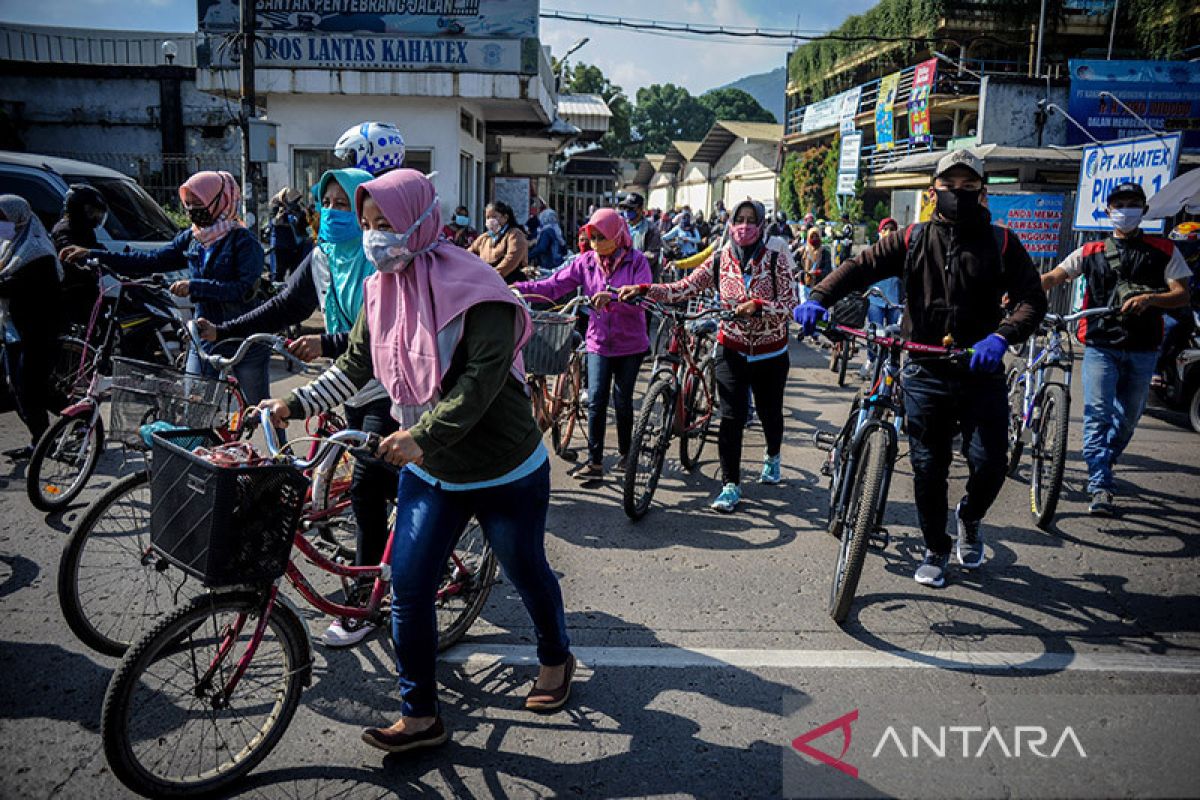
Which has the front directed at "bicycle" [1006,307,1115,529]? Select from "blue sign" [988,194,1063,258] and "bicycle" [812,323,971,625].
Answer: the blue sign

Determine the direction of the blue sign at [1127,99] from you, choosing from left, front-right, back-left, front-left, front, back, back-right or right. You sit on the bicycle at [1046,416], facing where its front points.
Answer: back

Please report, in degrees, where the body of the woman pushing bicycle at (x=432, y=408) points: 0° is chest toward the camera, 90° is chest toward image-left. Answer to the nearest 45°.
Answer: approximately 45°

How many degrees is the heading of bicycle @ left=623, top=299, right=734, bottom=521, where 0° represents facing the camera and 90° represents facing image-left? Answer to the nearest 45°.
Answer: approximately 45°

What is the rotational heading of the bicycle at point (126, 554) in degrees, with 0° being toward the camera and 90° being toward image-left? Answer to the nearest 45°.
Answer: approximately 45°

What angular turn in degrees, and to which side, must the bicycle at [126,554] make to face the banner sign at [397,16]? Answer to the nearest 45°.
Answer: approximately 135° to its right

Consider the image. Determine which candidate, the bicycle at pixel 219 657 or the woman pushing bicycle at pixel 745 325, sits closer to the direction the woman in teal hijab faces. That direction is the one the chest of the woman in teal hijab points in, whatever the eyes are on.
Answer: the bicycle

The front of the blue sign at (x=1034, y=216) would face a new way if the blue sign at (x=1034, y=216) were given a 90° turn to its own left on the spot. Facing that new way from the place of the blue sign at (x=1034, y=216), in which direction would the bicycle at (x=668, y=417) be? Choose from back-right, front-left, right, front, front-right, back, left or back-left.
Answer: right

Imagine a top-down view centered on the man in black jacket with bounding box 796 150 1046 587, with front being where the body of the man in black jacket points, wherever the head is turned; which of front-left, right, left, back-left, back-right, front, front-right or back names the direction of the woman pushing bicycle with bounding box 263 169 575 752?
front-right

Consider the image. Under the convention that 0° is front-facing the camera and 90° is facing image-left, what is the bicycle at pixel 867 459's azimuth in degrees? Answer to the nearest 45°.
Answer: approximately 0°

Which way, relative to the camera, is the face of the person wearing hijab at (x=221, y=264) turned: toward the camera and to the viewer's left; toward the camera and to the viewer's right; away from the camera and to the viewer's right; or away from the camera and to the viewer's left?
toward the camera and to the viewer's left

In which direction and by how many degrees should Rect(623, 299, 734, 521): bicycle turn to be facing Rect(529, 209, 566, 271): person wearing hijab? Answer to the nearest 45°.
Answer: approximately 135° to its right
